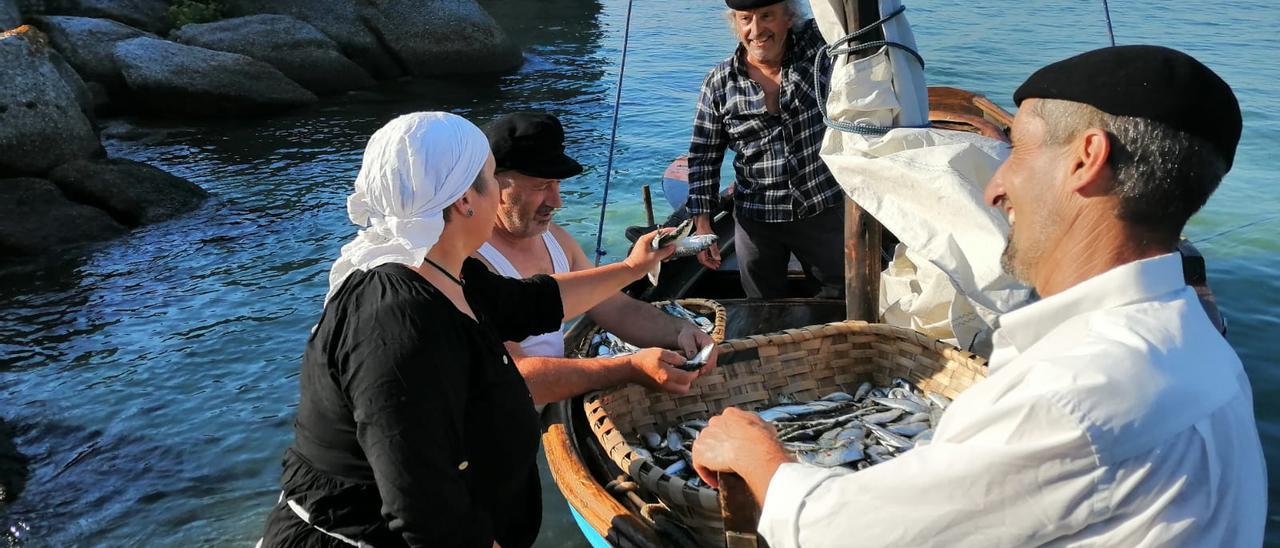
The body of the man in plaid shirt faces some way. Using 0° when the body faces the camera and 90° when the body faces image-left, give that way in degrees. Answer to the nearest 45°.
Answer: approximately 0°

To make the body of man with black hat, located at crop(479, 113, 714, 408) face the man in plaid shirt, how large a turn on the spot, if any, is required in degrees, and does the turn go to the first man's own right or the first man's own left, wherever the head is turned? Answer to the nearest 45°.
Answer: approximately 90° to the first man's own left

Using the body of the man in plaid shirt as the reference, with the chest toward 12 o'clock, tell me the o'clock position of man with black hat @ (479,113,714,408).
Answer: The man with black hat is roughly at 1 o'clock from the man in plaid shirt.

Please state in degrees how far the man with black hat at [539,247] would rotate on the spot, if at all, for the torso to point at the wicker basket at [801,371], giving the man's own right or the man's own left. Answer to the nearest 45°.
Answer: approximately 45° to the man's own left

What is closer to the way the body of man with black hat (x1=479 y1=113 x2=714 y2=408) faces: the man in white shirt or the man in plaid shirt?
the man in white shirt

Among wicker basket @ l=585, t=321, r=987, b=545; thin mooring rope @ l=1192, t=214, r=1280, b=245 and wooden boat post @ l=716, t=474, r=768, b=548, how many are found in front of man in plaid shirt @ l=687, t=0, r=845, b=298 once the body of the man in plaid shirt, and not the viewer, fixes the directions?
2

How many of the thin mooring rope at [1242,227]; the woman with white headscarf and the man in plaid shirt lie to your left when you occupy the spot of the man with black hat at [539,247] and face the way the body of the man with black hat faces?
2

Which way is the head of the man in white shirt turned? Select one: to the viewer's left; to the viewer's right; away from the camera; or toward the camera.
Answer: to the viewer's left

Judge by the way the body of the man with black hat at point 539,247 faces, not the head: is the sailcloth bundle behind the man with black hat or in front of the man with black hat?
in front

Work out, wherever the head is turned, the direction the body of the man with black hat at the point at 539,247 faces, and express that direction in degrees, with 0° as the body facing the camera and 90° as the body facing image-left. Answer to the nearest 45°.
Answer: approximately 315°

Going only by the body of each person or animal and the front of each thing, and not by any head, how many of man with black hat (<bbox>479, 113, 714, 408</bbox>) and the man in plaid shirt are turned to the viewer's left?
0

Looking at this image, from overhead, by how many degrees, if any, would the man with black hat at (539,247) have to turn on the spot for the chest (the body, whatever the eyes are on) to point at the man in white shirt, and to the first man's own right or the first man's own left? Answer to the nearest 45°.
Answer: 0° — they already face them

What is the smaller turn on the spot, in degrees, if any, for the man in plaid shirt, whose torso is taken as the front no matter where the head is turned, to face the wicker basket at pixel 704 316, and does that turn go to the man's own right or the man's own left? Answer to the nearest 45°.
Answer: approximately 45° to the man's own right

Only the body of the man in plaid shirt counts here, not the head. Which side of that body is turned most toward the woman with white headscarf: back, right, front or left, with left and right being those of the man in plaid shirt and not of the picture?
front
